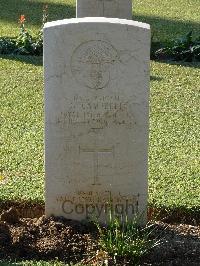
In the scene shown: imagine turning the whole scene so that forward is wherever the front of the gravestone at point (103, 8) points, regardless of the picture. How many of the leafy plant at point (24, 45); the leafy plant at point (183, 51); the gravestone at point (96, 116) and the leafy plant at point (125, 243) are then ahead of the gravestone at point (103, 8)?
2

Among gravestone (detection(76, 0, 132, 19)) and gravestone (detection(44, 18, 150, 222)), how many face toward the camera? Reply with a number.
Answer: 2

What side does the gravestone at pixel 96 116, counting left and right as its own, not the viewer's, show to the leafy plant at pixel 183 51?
back

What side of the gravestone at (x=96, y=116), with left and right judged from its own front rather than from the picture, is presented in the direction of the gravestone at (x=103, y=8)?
back

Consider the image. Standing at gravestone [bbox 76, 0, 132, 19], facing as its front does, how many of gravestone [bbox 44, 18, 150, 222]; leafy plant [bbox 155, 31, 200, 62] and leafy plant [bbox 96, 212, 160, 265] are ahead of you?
2

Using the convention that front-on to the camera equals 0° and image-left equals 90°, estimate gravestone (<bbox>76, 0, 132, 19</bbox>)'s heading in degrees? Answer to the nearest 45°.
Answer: approximately 0°

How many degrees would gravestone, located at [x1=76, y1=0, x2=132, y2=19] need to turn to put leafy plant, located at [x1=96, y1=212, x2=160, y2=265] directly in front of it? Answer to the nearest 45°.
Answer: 0° — it already faces it
